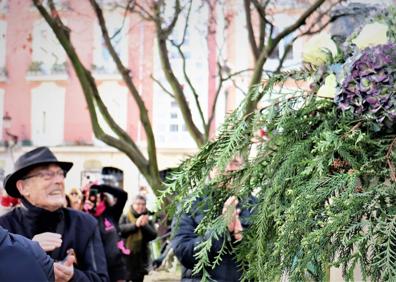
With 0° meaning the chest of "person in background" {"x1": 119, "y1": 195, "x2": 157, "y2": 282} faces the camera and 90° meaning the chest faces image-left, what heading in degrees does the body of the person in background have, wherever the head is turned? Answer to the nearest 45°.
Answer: approximately 0°

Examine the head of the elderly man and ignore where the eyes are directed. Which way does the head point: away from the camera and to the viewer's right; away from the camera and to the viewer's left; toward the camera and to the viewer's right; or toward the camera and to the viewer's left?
toward the camera and to the viewer's right

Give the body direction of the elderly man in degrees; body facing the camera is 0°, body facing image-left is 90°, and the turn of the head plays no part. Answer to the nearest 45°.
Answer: approximately 315°

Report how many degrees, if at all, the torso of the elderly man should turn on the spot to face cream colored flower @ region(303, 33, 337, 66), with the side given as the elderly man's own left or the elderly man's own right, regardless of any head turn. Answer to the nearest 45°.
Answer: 0° — they already face it
